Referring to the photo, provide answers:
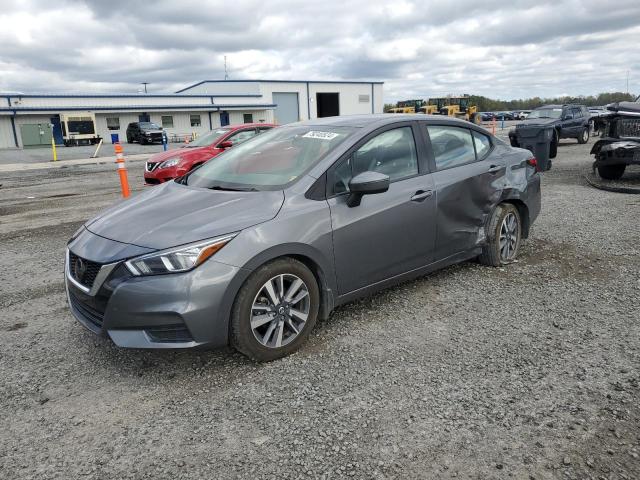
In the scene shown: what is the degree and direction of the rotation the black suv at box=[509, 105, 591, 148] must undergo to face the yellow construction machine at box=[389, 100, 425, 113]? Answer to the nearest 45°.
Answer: approximately 90° to its right

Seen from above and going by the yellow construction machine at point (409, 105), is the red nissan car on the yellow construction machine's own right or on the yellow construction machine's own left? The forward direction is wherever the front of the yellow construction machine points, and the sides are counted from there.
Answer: on the yellow construction machine's own left

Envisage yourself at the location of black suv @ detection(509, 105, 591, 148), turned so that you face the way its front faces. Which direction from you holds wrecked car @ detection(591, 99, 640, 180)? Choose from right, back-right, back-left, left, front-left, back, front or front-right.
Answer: front-left

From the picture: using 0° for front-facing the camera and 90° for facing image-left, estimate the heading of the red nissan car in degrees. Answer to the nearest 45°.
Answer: approximately 45°

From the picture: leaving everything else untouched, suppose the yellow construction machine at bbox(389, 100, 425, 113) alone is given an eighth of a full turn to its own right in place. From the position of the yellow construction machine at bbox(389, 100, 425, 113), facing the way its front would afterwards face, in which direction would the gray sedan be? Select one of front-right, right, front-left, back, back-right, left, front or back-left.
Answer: back-left

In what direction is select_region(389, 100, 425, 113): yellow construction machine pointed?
to the viewer's left

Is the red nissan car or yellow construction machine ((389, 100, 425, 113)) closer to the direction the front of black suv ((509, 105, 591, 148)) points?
the red nissan car

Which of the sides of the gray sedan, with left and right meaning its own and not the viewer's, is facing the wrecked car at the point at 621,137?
back

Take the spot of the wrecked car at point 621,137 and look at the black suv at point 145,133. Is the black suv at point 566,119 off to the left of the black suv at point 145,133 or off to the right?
right

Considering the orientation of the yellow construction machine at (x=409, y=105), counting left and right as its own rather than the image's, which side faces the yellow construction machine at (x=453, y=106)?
back

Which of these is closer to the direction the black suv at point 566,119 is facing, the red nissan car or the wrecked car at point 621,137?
the red nissan car
